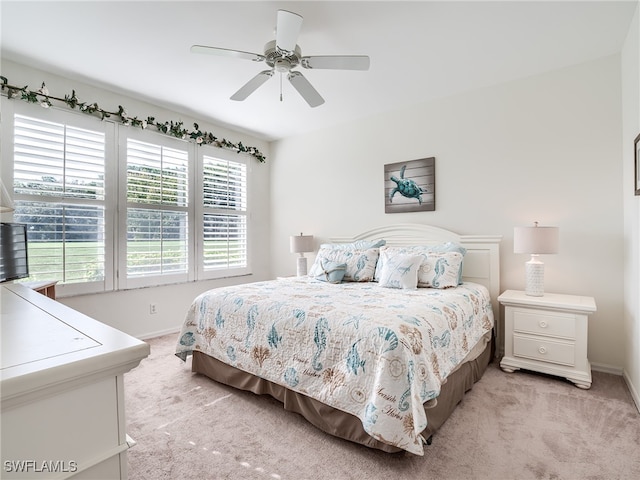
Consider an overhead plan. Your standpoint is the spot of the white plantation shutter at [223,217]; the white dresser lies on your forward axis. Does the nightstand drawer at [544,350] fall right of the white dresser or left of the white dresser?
left

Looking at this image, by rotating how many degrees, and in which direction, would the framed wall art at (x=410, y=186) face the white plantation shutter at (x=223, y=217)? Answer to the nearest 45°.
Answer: approximately 45° to its right

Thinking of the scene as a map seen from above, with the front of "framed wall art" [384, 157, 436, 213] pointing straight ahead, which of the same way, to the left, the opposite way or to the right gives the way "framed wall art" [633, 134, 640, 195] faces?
to the right

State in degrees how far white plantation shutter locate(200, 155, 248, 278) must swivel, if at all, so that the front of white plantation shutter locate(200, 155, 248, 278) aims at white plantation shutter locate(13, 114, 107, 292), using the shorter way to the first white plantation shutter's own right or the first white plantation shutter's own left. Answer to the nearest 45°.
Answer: approximately 90° to the first white plantation shutter's own right

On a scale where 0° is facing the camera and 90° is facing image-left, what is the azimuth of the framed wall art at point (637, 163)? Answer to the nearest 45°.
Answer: approximately 90°

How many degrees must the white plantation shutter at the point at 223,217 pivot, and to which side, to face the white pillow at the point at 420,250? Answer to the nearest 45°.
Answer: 0° — it already faces it

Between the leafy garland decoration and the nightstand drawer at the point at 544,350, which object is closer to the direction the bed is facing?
the leafy garland decoration

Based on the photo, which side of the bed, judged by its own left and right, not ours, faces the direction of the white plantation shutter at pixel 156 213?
right

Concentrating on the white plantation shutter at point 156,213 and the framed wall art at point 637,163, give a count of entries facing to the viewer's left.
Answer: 1
